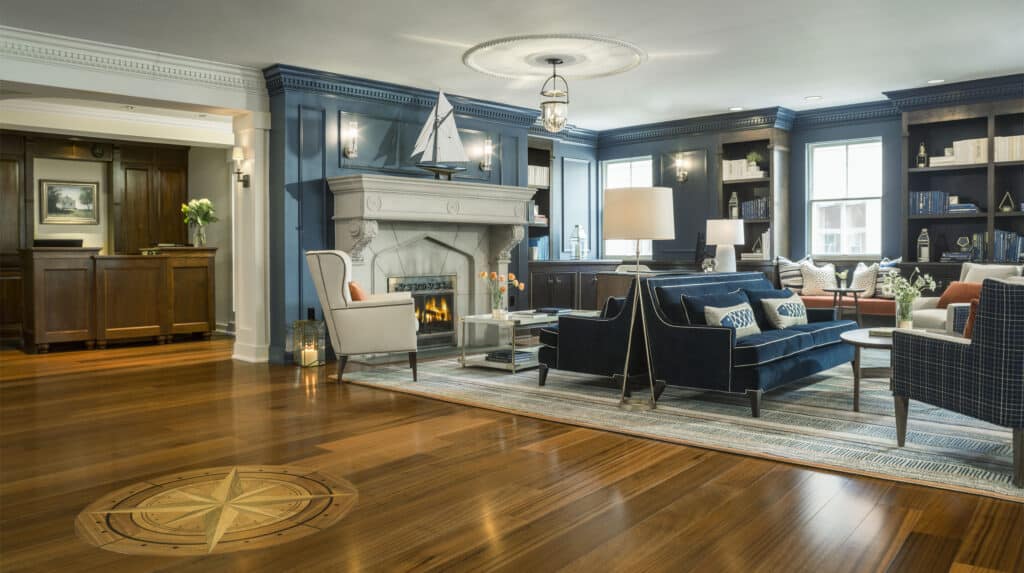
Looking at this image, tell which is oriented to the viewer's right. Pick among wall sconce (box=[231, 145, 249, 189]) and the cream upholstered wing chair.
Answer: the cream upholstered wing chair

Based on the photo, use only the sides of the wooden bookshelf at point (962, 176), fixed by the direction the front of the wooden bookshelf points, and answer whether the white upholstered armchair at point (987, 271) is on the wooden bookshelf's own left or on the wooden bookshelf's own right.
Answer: on the wooden bookshelf's own left

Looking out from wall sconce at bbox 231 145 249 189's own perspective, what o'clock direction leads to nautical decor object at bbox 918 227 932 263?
The nautical decor object is roughly at 8 o'clock from the wall sconce.

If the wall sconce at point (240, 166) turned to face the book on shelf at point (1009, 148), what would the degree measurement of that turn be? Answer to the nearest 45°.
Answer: approximately 135° to its left

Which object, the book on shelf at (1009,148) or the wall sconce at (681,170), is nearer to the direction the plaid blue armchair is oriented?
the wall sconce

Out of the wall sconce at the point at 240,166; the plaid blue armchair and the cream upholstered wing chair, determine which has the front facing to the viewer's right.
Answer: the cream upholstered wing chair

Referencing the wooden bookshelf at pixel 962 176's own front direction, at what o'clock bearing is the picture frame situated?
The picture frame is roughly at 1 o'clock from the wooden bookshelf.

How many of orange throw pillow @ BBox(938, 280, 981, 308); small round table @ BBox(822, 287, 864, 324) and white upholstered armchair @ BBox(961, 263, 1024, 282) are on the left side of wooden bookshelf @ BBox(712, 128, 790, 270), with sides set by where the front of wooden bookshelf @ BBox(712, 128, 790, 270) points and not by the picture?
3

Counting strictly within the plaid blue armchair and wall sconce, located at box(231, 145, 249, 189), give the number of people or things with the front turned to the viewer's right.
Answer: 0

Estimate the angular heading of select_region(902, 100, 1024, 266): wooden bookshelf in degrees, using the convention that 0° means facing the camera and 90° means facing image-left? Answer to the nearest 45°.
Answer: approximately 45°

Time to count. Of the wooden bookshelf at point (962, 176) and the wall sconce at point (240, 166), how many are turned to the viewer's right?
0
